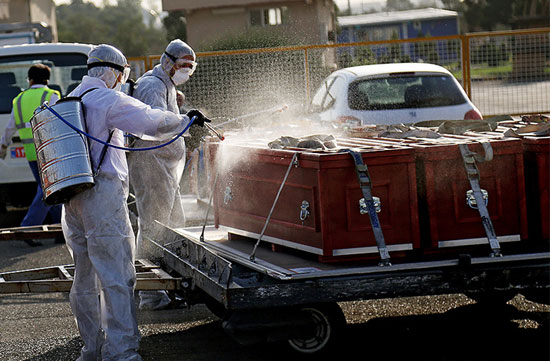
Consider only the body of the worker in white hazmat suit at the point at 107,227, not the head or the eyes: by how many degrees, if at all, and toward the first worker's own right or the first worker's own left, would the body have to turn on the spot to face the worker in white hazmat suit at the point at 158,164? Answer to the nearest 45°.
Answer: approximately 45° to the first worker's own left

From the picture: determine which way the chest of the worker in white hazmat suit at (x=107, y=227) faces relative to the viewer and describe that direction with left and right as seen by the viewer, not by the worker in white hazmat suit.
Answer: facing away from the viewer and to the right of the viewer

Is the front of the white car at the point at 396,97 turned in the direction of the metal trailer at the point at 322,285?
no

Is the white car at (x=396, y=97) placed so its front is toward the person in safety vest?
no

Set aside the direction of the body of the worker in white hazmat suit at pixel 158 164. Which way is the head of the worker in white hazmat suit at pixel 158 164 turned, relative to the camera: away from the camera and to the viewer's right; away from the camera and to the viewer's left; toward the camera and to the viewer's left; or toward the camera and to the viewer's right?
toward the camera and to the viewer's right

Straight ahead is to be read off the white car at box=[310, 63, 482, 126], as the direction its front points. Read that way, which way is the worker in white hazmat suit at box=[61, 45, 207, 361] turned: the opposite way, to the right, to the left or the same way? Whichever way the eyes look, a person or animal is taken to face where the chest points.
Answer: to the right

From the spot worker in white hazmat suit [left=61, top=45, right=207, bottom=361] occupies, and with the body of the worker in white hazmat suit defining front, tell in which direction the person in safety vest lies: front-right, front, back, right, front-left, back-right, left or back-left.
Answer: front-left

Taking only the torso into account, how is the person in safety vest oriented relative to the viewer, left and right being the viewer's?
facing away from the viewer

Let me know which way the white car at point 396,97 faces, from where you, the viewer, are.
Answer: facing away from the viewer and to the left of the viewer

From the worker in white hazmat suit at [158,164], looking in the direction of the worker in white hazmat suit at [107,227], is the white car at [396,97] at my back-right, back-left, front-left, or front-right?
back-left

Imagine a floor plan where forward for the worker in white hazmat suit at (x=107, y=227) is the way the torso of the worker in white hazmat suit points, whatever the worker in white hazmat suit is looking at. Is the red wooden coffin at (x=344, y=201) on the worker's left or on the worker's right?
on the worker's right

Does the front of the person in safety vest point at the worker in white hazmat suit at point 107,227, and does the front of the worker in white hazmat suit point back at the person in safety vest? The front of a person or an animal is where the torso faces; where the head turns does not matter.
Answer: no
